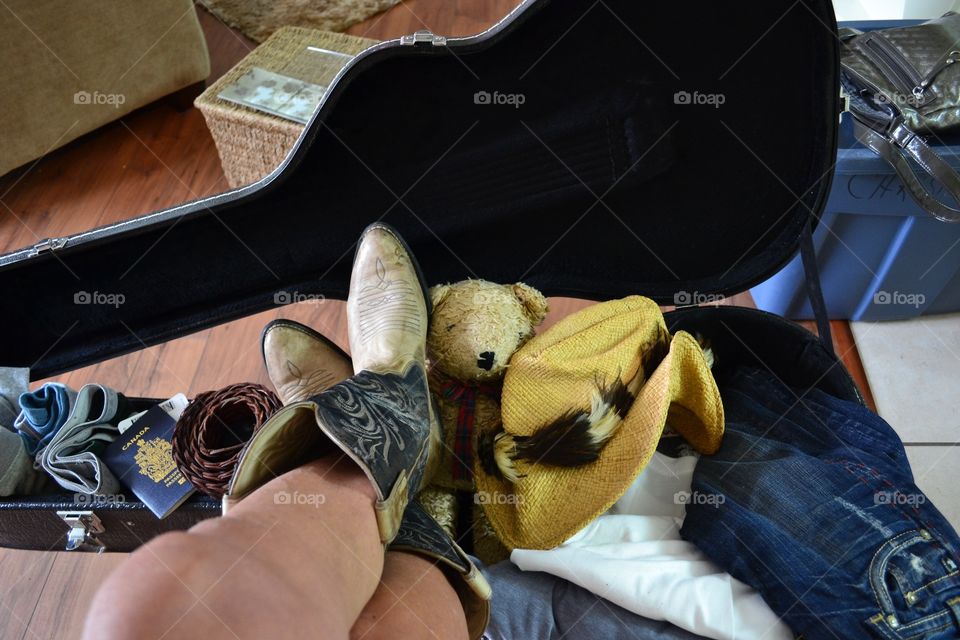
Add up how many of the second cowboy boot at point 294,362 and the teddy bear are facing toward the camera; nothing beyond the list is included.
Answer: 1

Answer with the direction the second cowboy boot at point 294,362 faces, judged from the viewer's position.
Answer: facing away from the viewer and to the left of the viewer

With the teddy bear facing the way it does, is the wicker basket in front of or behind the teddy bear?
behind

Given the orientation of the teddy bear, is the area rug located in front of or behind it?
behind
